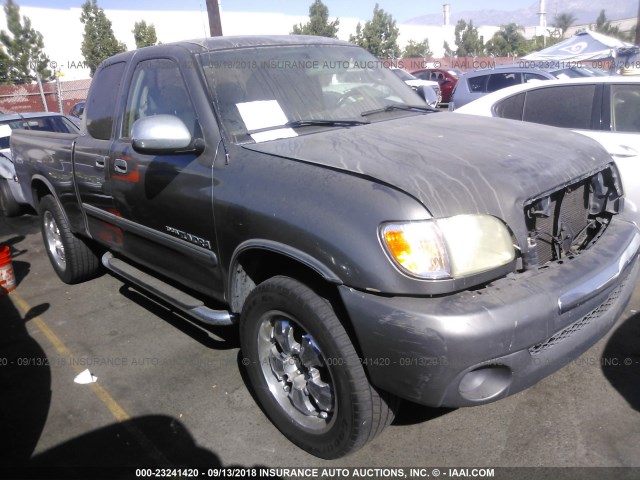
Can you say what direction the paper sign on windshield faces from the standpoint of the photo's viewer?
facing the viewer and to the right of the viewer

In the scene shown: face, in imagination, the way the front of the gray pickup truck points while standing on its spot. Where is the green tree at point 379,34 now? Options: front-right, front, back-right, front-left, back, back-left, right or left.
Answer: back-left

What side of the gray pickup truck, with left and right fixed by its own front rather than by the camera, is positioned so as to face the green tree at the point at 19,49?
back

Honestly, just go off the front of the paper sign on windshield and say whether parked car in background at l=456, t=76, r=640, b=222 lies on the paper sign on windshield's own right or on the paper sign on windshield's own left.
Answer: on the paper sign on windshield's own left

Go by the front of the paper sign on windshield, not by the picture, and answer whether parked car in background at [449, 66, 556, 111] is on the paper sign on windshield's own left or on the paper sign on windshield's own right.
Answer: on the paper sign on windshield's own left

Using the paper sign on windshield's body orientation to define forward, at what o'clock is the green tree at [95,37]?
The green tree is roughly at 7 o'clock from the paper sign on windshield.

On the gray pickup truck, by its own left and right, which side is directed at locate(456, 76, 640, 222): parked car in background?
left

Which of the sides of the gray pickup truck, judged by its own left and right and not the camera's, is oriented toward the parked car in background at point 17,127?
back

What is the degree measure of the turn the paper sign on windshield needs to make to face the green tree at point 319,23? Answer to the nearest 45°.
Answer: approximately 135° to its left

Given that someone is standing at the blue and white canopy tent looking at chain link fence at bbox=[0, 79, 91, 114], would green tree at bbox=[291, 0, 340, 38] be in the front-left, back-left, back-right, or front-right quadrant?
front-right

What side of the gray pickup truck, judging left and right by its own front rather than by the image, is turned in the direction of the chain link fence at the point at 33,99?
back

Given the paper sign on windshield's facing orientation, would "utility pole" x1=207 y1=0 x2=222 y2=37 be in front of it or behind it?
behind

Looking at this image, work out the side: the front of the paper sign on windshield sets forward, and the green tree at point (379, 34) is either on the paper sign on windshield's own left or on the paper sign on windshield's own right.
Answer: on the paper sign on windshield's own left

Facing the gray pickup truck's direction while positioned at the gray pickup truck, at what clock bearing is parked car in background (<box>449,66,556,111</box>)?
The parked car in background is roughly at 8 o'clock from the gray pickup truck.

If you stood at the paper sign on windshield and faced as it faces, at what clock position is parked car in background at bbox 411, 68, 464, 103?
The parked car in background is roughly at 8 o'clock from the paper sign on windshield.
